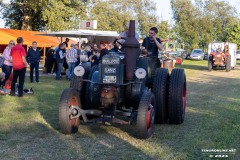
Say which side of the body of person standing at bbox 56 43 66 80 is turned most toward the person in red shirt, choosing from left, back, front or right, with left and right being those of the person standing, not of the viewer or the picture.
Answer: right

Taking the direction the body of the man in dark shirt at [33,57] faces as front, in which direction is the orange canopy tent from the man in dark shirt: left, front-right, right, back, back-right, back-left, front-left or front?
back

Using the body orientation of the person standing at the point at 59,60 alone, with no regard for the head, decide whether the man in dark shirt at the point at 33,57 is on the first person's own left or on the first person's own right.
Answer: on the first person's own right
